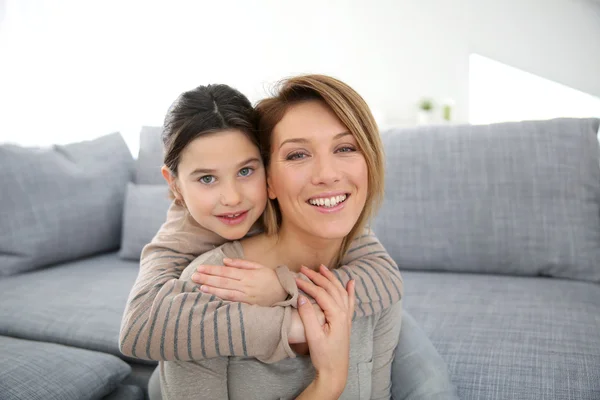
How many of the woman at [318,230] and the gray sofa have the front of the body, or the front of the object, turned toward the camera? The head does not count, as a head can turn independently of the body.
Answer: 2

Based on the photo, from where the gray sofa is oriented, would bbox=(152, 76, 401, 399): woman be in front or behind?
in front

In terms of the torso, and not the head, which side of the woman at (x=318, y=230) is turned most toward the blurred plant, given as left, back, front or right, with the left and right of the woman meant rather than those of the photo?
back

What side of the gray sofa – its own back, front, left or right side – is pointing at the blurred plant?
back
